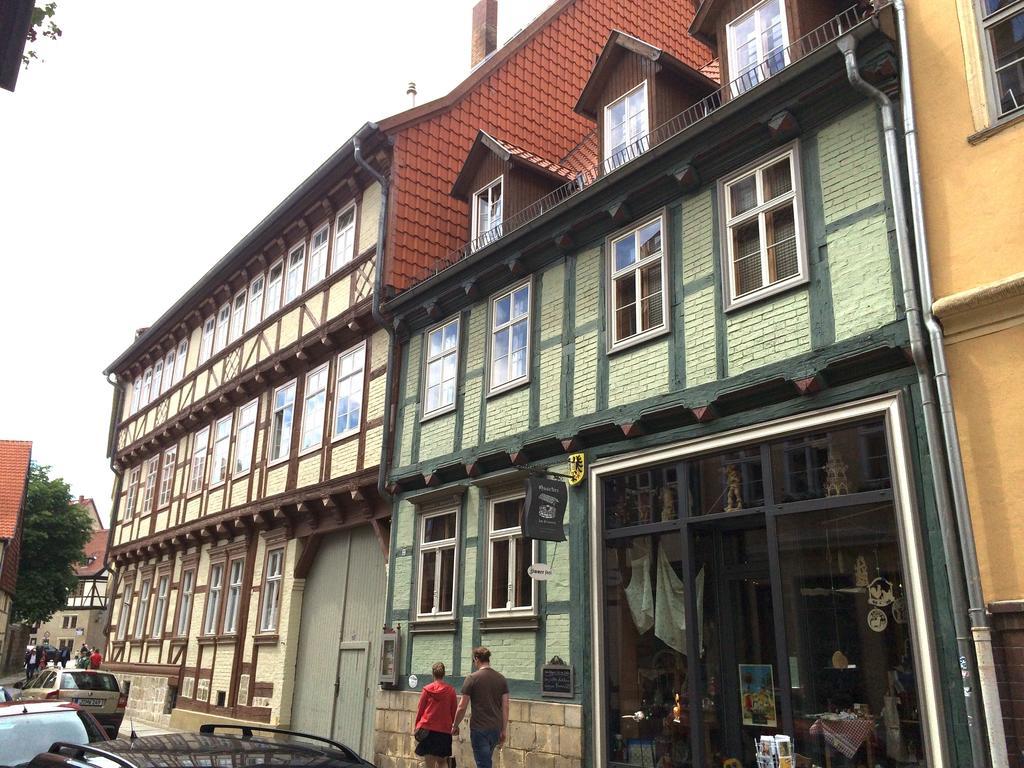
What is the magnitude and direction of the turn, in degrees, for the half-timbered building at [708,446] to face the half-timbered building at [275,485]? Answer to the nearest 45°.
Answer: approximately 90° to its right

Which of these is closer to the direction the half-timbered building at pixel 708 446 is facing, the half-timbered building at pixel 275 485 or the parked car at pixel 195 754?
the parked car

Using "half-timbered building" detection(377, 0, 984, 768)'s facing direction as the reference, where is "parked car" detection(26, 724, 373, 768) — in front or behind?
in front

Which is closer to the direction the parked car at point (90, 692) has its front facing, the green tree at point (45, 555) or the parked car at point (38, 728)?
the green tree

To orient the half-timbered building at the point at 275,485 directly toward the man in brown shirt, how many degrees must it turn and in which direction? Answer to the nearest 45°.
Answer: approximately 45° to its left

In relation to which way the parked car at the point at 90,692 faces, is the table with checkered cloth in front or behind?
behind

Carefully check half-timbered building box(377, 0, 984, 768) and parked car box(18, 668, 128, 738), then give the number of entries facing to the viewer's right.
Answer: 0

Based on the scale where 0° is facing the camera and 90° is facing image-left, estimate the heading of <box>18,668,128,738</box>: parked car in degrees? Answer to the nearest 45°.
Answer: approximately 135°

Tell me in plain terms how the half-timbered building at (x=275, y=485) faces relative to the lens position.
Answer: facing the viewer and to the left of the viewer

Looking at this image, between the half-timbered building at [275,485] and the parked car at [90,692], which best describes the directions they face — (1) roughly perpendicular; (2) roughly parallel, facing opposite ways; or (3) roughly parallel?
roughly perpendicular

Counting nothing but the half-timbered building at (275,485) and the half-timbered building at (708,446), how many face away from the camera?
0

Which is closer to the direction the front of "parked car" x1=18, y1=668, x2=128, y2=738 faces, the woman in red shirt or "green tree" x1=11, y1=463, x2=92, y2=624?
the green tree
